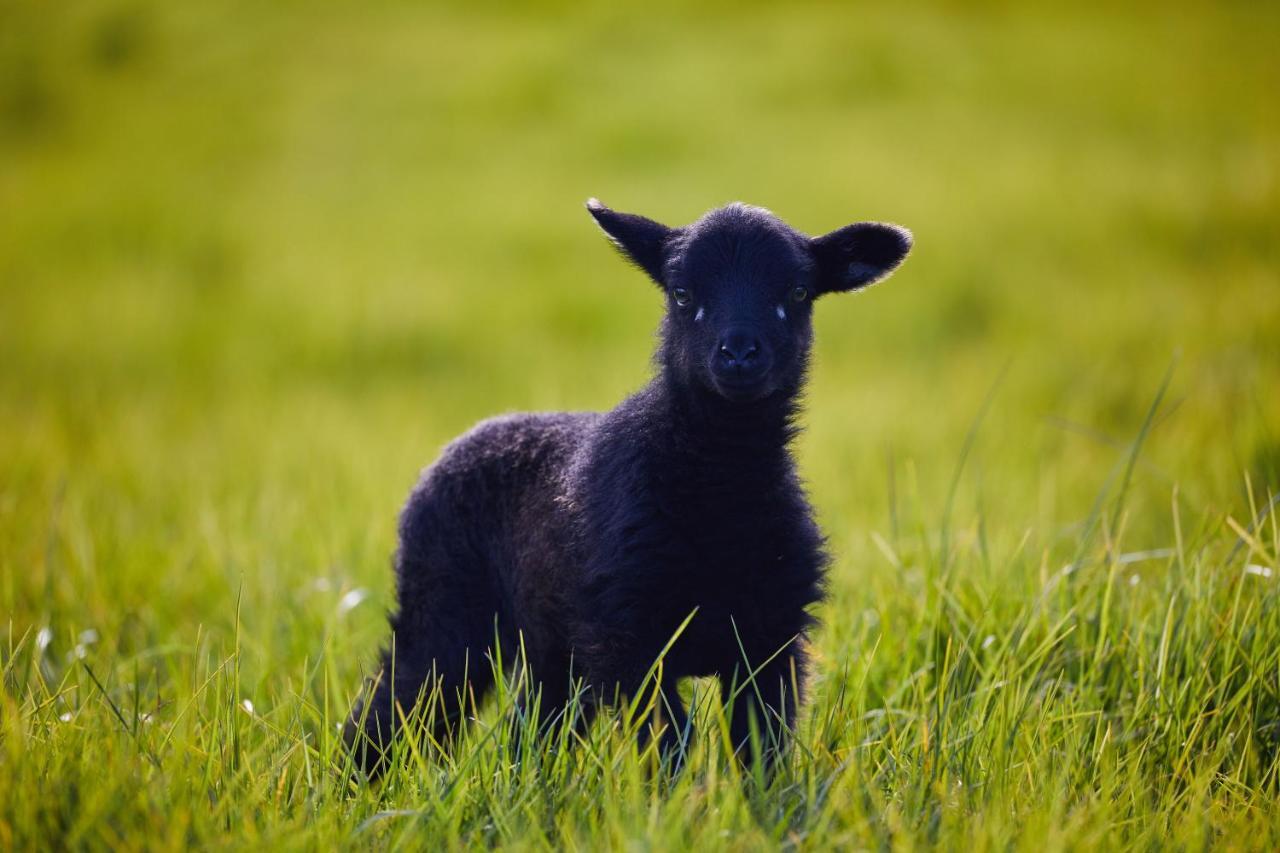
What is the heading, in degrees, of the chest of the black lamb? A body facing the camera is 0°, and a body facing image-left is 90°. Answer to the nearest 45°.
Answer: approximately 315°
